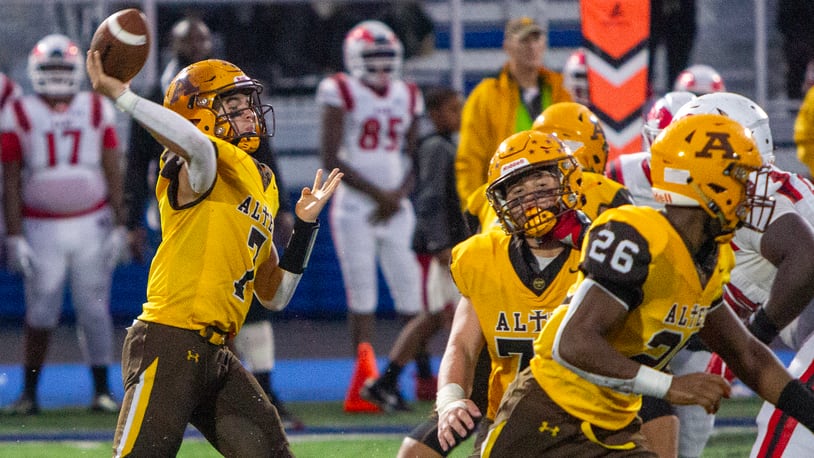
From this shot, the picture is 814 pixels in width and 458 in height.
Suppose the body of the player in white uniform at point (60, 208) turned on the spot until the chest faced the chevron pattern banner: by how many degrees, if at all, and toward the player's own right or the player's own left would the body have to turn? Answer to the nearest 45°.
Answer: approximately 45° to the player's own left

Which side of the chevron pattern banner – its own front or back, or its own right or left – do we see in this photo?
front

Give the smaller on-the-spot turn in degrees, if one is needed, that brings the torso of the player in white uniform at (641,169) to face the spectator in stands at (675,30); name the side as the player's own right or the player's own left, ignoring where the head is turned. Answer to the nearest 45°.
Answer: approximately 135° to the player's own right

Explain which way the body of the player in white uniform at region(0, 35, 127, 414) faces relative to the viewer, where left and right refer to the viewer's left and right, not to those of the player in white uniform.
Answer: facing the viewer

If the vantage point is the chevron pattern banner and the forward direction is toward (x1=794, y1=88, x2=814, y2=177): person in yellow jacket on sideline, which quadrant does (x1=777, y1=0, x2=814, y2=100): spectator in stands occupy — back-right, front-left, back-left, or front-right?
front-left

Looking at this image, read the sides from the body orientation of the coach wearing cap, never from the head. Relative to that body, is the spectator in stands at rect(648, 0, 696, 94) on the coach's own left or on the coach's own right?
on the coach's own left

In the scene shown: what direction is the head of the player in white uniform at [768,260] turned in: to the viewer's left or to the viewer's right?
to the viewer's left

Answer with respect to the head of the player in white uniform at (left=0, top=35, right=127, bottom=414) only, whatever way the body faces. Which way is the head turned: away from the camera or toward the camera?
toward the camera

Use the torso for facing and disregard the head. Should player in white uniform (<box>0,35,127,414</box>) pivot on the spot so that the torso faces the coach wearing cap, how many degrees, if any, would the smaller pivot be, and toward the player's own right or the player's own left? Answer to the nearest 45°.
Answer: approximately 90° to the player's own left

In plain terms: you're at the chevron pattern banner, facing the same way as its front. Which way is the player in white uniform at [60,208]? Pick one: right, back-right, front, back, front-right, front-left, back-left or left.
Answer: right

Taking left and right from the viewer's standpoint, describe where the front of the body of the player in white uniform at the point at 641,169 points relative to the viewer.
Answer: facing the viewer and to the left of the viewer

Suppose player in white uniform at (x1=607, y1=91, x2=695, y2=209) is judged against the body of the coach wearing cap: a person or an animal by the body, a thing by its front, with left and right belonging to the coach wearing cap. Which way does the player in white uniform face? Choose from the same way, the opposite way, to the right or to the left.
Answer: to the right

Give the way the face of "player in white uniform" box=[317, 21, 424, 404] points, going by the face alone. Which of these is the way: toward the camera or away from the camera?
toward the camera

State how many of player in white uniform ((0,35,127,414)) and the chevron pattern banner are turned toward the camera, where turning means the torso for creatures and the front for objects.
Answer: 2

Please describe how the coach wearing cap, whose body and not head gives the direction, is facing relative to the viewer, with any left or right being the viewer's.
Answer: facing the viewer and to the right of the viewer
